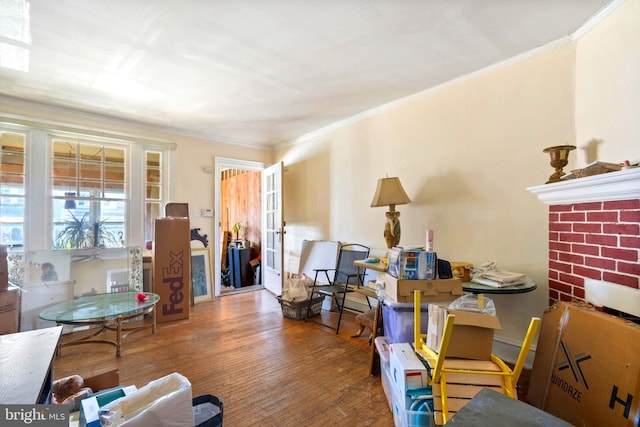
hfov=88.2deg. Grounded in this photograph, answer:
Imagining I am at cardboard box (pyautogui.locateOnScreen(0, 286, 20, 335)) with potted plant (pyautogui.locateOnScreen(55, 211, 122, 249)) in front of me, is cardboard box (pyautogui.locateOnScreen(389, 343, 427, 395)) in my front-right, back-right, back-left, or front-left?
back-right

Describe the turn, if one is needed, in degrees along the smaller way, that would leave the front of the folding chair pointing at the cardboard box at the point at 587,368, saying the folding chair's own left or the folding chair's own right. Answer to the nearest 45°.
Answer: approximately 90° to the folding chair's own left

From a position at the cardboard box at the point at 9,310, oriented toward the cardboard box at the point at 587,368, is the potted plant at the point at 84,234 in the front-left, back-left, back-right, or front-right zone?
back-left

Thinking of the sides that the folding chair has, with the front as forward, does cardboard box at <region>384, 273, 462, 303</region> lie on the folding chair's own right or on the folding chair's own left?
on the folding chair's own left

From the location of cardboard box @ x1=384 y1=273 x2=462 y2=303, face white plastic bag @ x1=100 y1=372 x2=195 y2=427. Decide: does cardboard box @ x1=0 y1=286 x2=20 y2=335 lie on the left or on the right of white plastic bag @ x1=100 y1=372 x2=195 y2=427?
right

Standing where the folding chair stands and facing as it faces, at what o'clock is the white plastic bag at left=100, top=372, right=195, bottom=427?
The white plastic bag is roughly at 11 o'clock from the folding chair.

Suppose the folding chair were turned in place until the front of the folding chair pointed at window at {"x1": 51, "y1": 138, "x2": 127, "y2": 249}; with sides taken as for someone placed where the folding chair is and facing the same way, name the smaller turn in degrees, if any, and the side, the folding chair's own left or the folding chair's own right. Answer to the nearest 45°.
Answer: approximately 45° to the folding chair's own right

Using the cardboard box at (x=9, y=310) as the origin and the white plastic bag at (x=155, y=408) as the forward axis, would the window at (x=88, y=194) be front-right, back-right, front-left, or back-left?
back-left

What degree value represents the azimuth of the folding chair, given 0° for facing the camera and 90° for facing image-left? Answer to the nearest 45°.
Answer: approximately 45°
